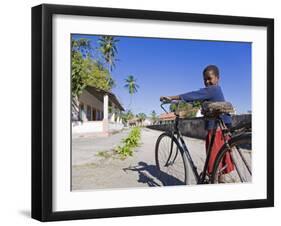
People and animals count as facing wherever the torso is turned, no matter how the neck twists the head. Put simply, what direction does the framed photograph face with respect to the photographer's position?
facing the viewer and to the right of the viewer
